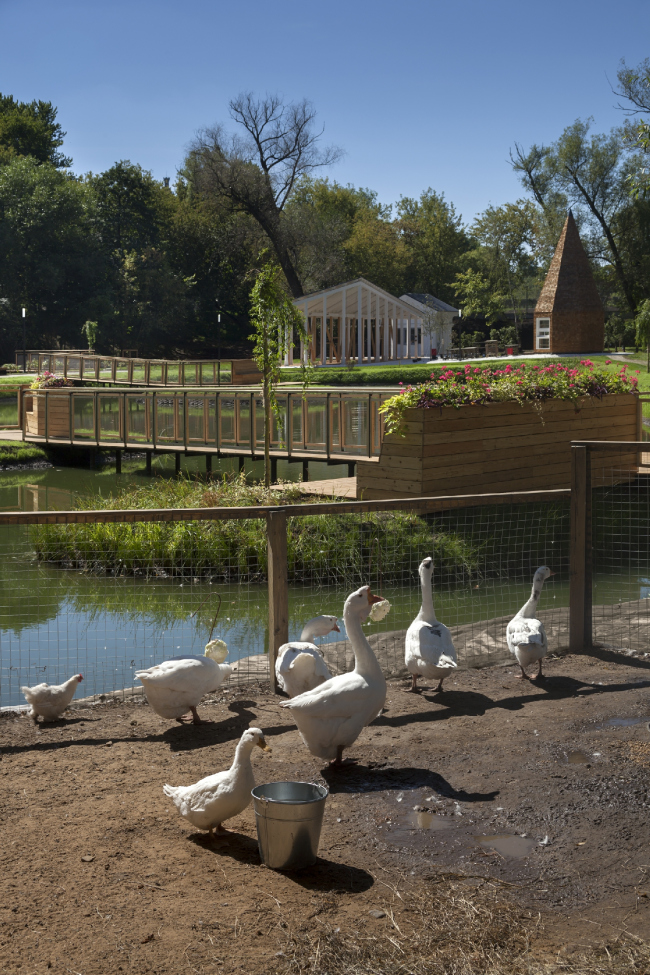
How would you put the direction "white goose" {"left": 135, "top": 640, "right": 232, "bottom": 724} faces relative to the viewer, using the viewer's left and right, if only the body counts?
facing to the right of the viewer

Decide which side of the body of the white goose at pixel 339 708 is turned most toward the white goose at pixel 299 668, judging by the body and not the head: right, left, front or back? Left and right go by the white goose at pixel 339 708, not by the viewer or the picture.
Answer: left

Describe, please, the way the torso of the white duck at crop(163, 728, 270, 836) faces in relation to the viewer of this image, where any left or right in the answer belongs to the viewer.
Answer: facing to the right of the viewer

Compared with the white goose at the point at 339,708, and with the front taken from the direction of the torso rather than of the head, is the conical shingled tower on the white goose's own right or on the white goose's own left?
on the white goose's own left

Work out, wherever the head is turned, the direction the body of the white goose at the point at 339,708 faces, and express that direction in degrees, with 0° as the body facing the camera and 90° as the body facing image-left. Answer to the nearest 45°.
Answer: approximately 270°

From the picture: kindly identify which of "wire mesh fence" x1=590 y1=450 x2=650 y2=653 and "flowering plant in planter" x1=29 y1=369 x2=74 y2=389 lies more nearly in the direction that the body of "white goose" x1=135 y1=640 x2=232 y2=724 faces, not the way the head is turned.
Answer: the wire mesh fence

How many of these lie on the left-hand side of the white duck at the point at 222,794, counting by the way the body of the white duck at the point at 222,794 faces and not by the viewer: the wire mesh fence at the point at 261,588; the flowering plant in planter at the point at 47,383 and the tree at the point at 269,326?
3

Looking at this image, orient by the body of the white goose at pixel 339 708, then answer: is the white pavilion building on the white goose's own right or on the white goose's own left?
on the white goose's own left
